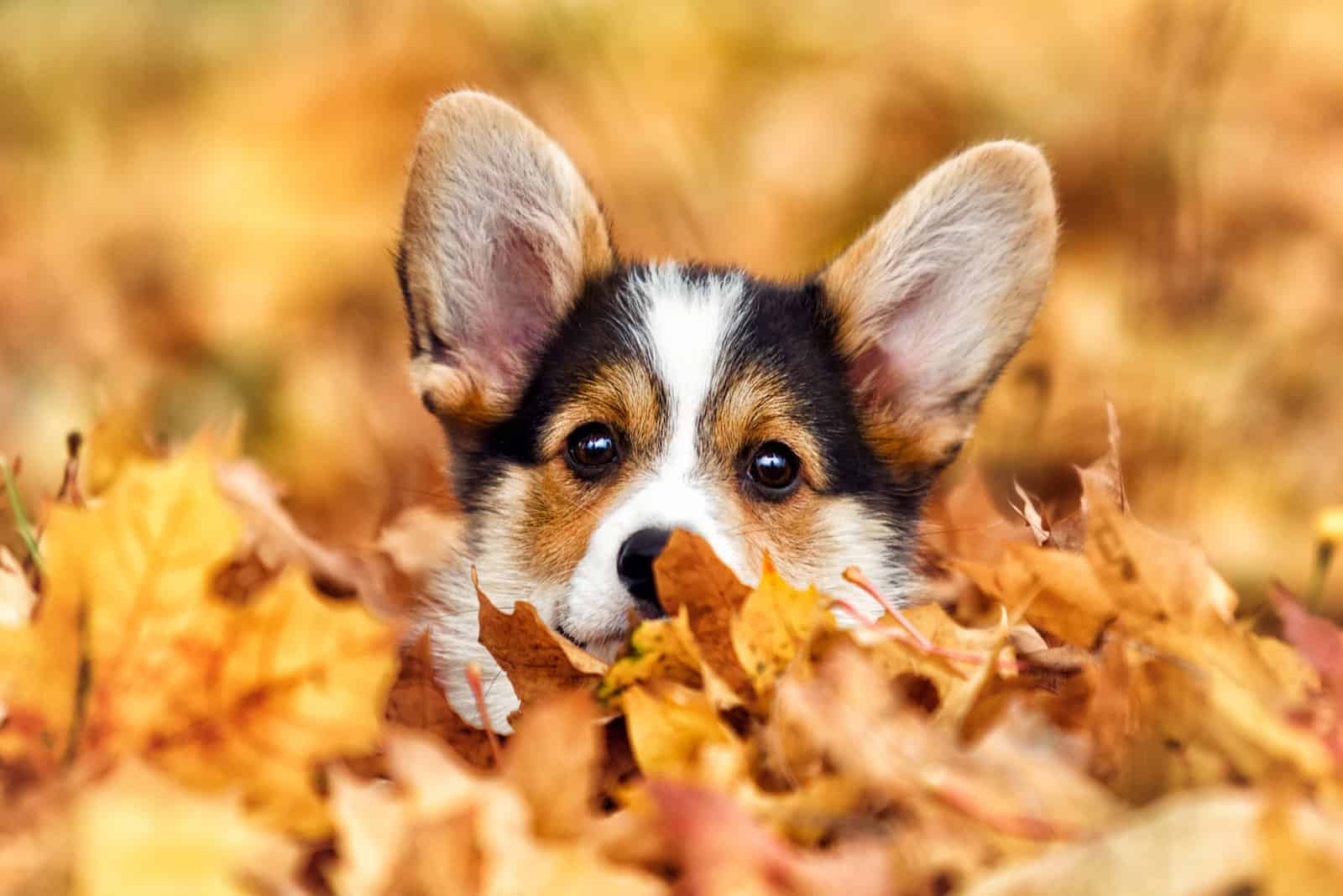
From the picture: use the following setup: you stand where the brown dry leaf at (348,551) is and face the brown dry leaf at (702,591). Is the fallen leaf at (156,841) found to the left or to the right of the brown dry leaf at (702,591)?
right
